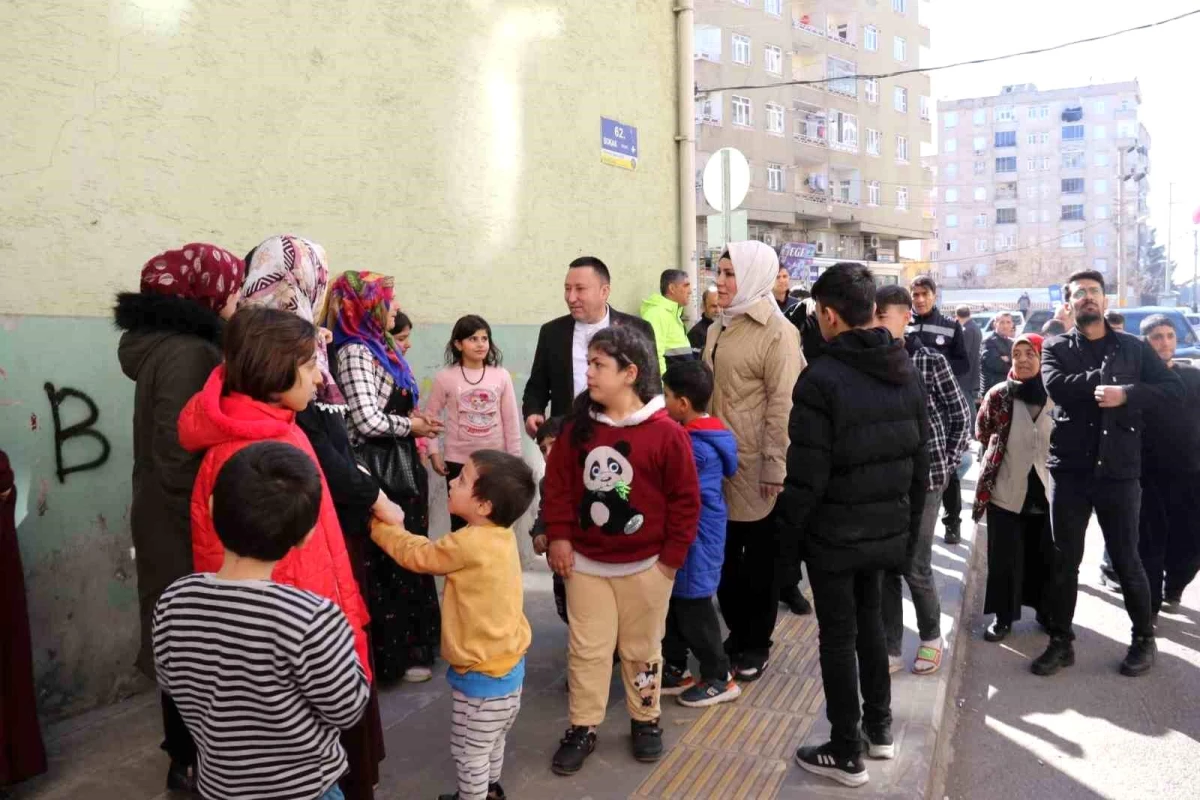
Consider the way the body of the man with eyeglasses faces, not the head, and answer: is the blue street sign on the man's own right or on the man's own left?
on the man's own right

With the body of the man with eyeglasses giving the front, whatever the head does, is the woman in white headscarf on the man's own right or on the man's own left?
on the man's own right

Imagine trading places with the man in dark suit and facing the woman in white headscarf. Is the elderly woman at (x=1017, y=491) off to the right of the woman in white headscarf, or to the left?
left

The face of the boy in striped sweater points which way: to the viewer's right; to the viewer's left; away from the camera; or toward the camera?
away from the camera

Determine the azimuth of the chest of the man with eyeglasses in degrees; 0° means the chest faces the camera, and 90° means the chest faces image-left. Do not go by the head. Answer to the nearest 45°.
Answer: approximately 0°

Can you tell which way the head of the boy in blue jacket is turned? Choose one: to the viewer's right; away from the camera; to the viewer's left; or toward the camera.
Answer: to the viewer's left

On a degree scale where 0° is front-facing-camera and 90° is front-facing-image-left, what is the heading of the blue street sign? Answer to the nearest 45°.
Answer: approximately 315°

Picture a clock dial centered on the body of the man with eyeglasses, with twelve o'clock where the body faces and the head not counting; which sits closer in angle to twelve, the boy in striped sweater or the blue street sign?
the boy in striped sweater

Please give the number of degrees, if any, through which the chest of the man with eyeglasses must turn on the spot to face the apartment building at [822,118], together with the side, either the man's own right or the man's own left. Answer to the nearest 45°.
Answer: approximately 180°

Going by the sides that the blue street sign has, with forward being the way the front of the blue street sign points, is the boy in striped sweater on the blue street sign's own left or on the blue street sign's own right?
on the blue street sign's own right

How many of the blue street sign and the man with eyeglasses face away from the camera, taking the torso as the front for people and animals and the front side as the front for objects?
0

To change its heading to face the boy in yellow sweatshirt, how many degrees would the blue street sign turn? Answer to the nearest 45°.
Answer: approximately 45° to its right
